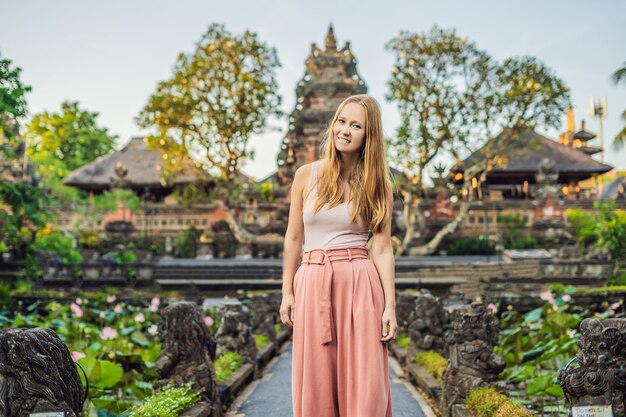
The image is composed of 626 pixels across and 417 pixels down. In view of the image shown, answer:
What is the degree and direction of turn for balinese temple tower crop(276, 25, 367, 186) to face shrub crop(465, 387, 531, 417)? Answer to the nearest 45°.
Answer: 0° — it already faces it

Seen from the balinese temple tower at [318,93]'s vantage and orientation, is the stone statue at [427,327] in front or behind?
in front

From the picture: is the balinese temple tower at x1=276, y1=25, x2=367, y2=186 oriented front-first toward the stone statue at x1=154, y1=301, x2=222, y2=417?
yes

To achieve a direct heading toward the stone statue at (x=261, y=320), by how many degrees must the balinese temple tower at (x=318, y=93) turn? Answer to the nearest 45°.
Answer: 0° — it already faces it

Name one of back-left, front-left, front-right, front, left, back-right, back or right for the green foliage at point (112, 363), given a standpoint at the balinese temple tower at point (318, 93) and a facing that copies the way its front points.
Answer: front

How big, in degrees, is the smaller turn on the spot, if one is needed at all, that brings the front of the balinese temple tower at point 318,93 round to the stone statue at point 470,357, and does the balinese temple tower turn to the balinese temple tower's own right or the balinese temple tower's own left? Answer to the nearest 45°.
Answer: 0° — it already faces it

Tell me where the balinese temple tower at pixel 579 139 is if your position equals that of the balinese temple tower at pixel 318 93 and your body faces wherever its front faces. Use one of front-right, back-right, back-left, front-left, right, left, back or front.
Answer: back-left

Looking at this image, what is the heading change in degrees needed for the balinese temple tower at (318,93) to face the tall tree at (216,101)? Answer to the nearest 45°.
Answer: approximately 90° to its right

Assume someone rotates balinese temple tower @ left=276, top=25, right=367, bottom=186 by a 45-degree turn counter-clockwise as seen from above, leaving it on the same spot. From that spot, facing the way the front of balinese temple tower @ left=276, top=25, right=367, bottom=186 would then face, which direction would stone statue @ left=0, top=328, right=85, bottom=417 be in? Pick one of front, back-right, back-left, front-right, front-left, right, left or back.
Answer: front-right

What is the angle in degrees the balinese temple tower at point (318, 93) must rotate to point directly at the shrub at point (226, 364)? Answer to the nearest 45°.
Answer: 0° — it already faces it

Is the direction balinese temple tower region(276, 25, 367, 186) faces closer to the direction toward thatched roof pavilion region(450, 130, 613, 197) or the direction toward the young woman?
the young woman

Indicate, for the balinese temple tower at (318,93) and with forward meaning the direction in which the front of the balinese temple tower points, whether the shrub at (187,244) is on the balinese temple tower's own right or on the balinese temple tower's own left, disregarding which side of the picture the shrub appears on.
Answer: on the balinese temple tower's own right

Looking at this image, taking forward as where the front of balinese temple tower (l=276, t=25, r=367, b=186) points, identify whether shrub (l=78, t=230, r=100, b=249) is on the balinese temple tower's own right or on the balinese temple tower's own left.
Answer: on the balinese temple tower's own right

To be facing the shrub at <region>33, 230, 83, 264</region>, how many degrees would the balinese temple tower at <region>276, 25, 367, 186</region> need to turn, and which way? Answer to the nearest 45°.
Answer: approximately 45° to its right

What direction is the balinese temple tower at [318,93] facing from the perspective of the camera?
toward the camera

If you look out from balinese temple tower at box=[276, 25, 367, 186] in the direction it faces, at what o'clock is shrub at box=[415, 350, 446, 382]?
The shrub is roughly at 12 o'clock from the balinese temple tower.

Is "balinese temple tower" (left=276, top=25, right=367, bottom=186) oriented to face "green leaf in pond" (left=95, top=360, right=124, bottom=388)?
yes
